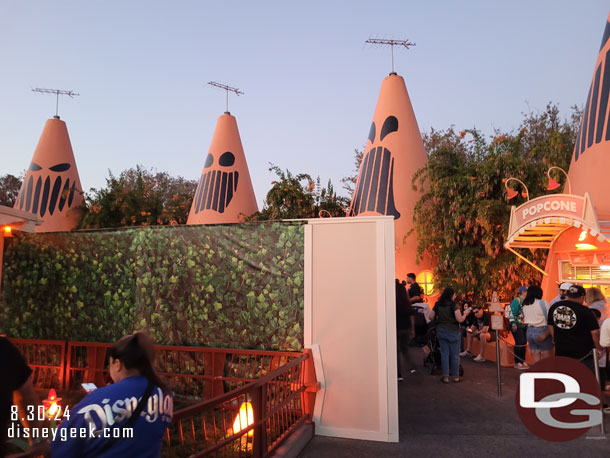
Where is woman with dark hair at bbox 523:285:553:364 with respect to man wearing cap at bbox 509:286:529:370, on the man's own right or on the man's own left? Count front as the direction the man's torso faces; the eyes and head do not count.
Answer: on the man's own right

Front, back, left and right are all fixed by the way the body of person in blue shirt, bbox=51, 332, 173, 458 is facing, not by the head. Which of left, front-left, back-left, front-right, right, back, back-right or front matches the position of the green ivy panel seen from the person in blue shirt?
front-right

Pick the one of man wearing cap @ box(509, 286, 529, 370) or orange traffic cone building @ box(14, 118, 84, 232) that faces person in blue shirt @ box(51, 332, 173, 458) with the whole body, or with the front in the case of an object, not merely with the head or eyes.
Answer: the orange traffic cone building

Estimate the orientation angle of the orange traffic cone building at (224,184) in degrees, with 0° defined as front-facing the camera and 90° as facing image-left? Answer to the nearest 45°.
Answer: approximately 45°

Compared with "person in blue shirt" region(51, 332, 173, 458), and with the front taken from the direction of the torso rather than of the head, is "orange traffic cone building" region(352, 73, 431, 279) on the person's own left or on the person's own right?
on the person's own right

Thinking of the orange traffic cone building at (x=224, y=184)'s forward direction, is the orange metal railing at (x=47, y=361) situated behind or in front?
in front

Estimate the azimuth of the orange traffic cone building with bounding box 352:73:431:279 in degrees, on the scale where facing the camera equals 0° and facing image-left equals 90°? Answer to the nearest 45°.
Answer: approximately 45°

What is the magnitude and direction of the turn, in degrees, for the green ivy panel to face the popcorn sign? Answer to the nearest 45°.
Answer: approximately 90° to its left

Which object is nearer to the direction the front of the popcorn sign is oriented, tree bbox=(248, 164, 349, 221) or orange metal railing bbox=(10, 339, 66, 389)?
the orange metal railing
